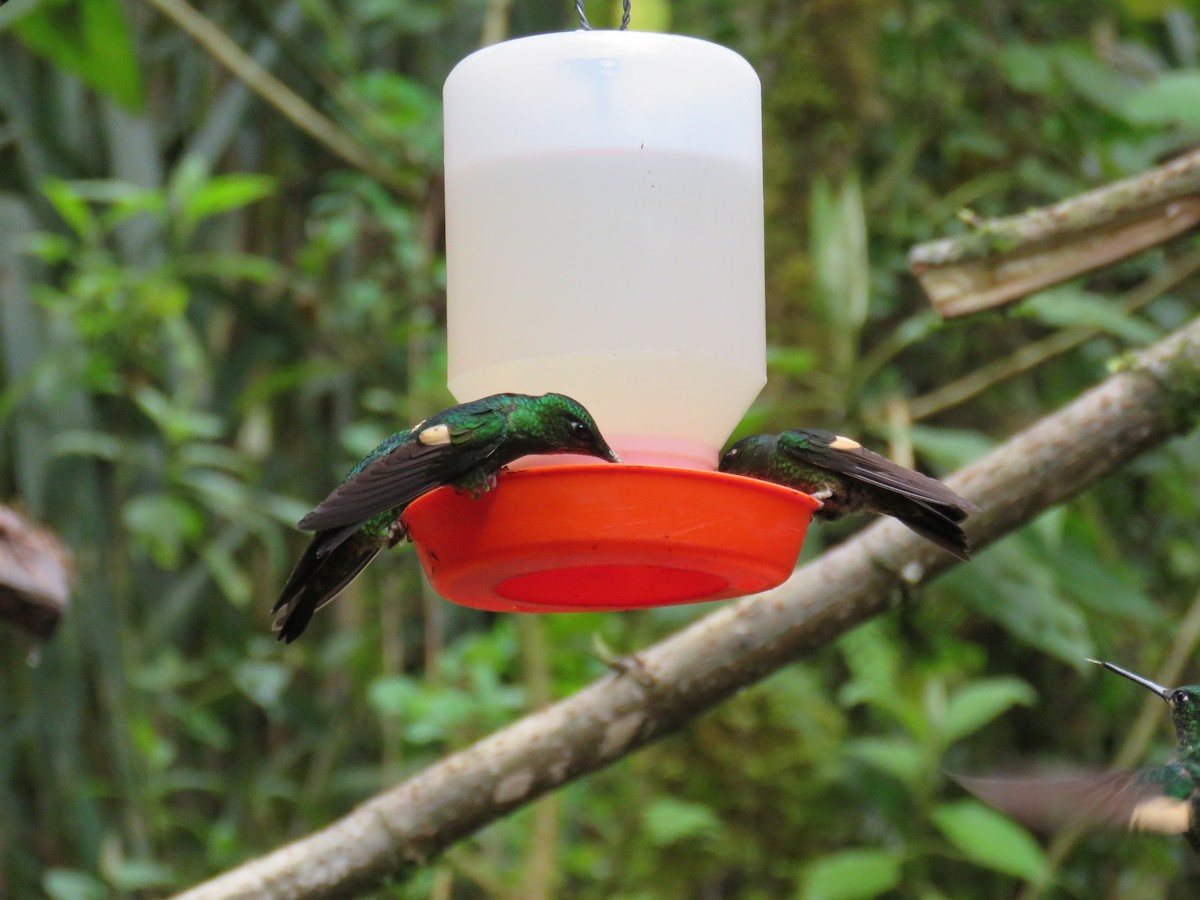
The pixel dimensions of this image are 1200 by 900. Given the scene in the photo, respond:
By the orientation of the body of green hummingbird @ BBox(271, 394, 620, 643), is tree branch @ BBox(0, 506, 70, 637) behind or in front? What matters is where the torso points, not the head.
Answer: behind

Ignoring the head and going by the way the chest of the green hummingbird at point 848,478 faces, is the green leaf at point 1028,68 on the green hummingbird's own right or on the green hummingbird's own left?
on the green hummingbird's own right

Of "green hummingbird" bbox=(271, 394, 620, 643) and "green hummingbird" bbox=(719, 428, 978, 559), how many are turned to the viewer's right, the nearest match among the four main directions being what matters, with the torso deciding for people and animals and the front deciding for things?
1

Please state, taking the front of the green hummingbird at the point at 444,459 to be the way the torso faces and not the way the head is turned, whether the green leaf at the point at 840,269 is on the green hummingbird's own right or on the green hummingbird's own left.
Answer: on the green hummingbird's own left

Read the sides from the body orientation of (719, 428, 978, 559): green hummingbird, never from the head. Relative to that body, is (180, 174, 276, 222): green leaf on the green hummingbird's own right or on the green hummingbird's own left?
on the green hummingbird's own right

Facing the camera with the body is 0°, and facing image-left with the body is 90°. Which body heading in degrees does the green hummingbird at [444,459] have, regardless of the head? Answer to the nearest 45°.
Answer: approximately 270°

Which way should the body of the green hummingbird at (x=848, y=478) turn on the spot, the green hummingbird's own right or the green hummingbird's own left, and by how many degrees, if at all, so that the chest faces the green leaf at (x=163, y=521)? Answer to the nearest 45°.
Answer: approximately 45° to the green hummingbird's own right

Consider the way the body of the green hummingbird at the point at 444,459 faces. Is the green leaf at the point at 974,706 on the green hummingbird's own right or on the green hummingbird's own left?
on the green hummingbird's own left

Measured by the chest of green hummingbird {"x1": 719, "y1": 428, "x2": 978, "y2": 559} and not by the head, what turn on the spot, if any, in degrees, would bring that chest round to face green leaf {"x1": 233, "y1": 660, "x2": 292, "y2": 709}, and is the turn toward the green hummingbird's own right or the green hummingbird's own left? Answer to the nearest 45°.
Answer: approximately 45° to the green hummingbird's own right

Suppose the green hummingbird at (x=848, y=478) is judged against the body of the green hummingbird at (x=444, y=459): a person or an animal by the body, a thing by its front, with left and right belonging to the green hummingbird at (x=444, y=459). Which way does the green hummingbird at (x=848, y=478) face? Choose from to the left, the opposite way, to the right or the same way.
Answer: the opposite way

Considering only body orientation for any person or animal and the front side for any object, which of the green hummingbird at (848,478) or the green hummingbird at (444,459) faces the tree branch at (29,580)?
the green hummingbird at (848,478)

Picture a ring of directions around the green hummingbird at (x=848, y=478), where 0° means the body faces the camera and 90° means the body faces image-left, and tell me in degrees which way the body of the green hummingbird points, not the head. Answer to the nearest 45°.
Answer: approximately 90°

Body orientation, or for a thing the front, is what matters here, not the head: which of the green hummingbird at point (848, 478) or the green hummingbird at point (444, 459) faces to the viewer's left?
the green hummingbird at point (848, 478)
